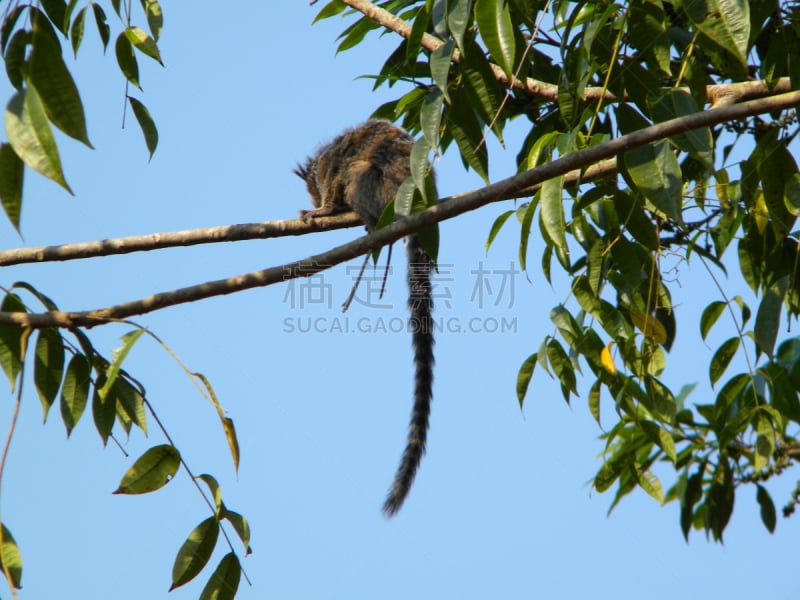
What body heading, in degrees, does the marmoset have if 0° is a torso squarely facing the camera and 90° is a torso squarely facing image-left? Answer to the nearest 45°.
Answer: approximately 90°

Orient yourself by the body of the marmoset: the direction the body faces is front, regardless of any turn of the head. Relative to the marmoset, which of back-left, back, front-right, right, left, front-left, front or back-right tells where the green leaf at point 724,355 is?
back-left

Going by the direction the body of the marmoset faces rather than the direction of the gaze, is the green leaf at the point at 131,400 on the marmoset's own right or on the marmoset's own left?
on the marmoset's own left

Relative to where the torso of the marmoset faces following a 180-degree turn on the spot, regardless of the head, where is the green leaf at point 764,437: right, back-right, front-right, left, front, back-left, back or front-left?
front-right

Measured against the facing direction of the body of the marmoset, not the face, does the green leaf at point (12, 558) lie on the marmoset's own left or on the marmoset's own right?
on the marmoset's own left

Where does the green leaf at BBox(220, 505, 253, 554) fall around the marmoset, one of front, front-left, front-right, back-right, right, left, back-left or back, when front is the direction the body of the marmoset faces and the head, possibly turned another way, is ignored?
left
